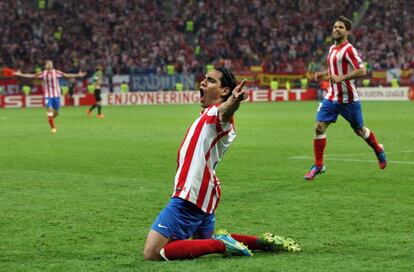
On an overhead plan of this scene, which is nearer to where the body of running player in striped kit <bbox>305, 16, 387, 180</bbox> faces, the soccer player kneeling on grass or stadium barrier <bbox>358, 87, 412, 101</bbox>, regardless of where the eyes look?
the soccer player kneeling on grass

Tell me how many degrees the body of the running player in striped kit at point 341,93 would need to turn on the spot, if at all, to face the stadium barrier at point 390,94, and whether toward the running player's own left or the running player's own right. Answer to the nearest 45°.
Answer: approximately 135° to the running player's own right

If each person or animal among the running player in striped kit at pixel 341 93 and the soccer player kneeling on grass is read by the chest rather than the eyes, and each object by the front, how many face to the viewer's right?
0

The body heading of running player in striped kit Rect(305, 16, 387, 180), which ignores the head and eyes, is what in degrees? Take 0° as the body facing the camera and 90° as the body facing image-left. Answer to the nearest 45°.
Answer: approximately 45°

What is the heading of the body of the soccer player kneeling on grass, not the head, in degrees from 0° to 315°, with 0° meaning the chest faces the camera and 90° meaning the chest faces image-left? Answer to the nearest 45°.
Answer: approximately 90°

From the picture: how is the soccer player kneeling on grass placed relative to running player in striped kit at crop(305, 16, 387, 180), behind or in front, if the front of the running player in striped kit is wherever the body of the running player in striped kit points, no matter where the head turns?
in front
